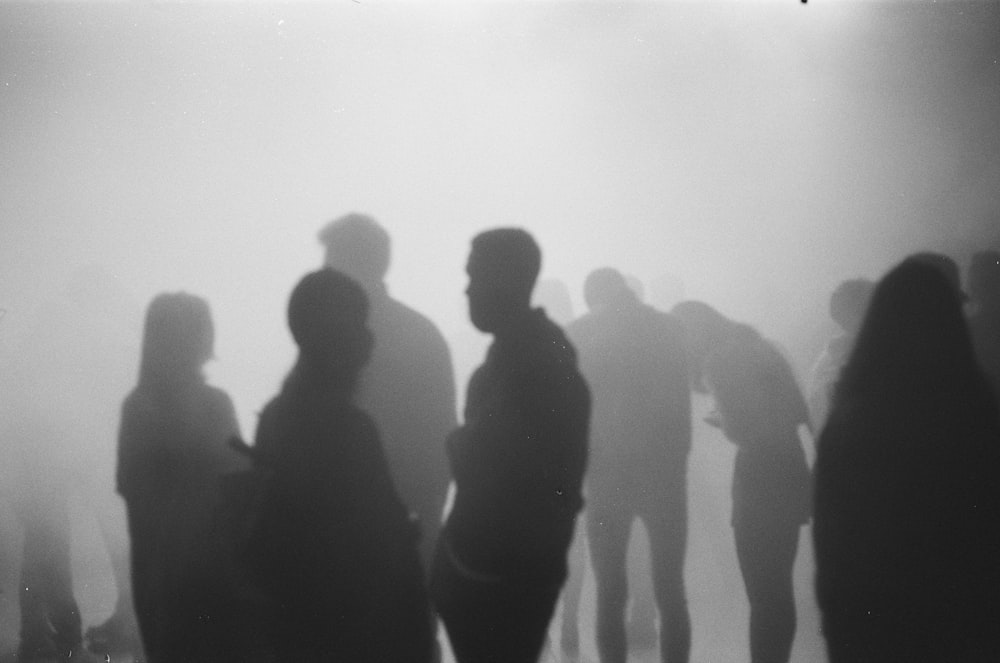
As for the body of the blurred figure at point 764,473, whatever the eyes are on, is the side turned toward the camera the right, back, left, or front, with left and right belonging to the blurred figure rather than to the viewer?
left

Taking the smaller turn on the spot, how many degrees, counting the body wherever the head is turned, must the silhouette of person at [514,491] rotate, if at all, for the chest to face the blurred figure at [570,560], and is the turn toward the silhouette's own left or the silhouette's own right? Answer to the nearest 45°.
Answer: approximately 90° to the silhouette's own right

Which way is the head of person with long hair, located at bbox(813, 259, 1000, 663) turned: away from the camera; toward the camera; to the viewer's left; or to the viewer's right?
away from the camera

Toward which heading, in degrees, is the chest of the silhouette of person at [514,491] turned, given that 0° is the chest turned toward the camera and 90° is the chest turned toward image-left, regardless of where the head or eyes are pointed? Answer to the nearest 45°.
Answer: approximately 90°
